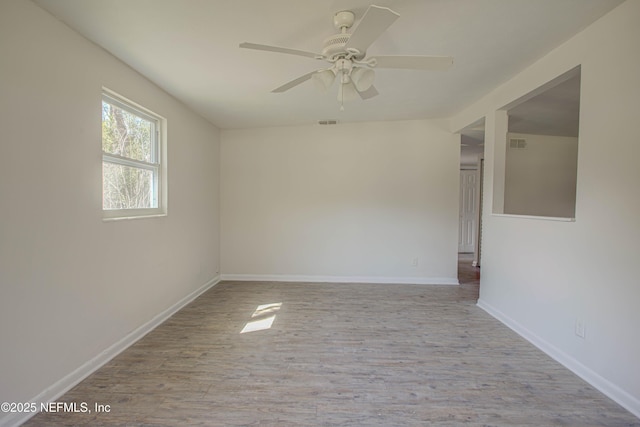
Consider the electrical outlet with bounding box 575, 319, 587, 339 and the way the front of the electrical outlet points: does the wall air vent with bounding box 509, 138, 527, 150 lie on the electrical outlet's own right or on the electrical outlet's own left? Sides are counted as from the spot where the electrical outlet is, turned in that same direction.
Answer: on the electrical outlet's own right

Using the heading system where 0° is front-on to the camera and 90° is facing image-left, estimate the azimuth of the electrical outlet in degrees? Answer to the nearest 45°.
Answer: approximately 45°

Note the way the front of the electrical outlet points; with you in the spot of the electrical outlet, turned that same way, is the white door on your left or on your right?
on your right
